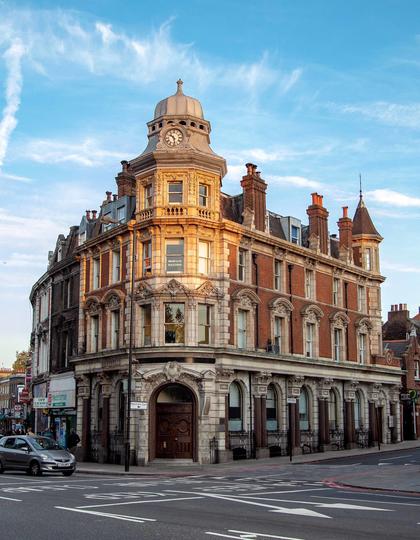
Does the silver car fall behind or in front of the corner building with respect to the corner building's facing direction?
in front

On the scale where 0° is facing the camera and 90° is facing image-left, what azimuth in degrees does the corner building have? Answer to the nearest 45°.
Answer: approximately 0°
